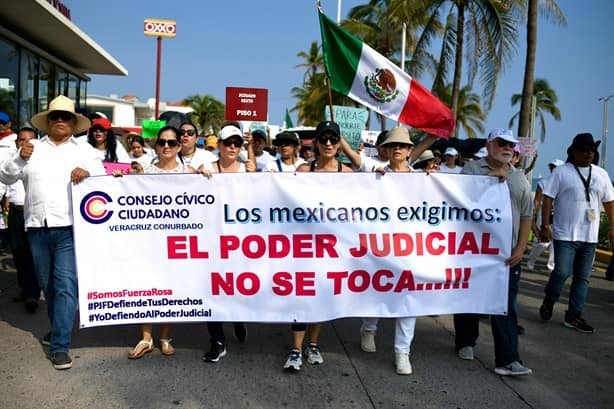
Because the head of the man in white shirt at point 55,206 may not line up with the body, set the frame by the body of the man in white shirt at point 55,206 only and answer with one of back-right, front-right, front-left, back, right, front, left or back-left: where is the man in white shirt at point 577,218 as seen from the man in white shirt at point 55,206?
left

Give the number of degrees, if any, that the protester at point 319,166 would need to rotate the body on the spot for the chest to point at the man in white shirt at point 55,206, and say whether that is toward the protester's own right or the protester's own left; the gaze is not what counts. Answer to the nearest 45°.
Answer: approximately 90° to the protester's own right

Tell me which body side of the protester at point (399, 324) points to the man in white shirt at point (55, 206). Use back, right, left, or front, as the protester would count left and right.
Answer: right

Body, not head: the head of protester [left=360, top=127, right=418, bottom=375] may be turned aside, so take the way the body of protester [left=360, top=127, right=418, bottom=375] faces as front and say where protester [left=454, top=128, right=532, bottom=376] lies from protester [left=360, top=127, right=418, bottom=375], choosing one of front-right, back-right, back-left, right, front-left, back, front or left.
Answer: left

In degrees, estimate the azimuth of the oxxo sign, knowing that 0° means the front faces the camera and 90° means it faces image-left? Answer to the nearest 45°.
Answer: approximately 0°

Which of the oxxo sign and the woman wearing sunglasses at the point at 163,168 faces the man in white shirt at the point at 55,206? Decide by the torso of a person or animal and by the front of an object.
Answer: the oxxo sign
